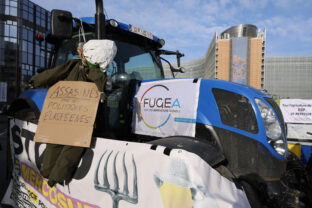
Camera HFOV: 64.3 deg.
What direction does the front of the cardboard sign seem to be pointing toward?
toward the camera

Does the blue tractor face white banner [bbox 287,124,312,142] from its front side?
no

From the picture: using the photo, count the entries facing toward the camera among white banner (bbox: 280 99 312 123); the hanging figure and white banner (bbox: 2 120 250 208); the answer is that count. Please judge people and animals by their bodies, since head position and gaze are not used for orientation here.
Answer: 3

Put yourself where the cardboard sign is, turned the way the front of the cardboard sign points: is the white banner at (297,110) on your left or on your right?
on your left

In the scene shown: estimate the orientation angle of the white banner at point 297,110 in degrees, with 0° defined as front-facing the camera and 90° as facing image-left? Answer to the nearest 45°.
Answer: approximately 0°

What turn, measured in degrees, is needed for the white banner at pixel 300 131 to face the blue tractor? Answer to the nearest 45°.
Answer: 0° — it already faces it

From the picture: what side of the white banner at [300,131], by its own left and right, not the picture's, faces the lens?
front

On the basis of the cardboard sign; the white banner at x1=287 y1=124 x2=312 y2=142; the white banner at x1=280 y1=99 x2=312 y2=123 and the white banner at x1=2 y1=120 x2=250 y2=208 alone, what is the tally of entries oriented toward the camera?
4

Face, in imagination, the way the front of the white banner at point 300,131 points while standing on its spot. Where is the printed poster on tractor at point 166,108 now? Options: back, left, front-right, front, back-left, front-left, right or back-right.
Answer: front

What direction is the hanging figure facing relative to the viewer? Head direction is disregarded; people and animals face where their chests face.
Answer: toward the camera

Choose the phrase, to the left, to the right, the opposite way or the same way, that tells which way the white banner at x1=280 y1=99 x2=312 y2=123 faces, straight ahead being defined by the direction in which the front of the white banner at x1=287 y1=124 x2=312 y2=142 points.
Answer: the same way

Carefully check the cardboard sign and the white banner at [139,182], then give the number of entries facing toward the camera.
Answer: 2

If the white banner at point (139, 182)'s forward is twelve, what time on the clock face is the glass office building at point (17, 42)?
The glass office building is roughly at 5 o'clock from the white banner.

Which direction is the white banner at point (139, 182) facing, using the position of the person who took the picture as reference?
facing the viewer

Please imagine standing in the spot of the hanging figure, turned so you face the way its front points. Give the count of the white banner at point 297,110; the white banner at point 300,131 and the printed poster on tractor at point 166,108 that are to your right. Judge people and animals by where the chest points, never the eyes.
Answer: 0
